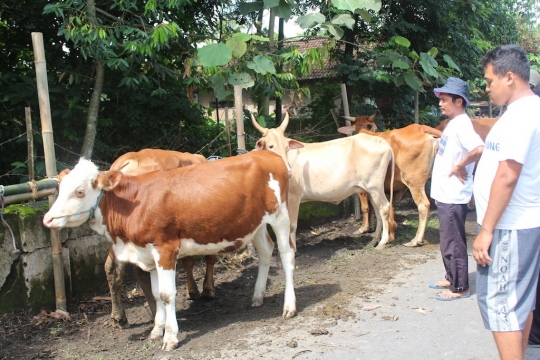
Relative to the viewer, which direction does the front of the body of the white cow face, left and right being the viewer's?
facing to the left of the viewer

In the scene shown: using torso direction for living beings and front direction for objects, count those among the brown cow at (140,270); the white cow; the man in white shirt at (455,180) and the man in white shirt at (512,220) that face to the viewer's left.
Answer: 3

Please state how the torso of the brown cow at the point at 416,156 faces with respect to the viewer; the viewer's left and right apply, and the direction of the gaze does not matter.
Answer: facing away from the viewer and to the left of the viewer

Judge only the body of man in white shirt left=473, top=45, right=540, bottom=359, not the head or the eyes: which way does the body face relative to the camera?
to the viewer's left

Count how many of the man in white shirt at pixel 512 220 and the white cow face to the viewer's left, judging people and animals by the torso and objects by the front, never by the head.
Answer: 2
